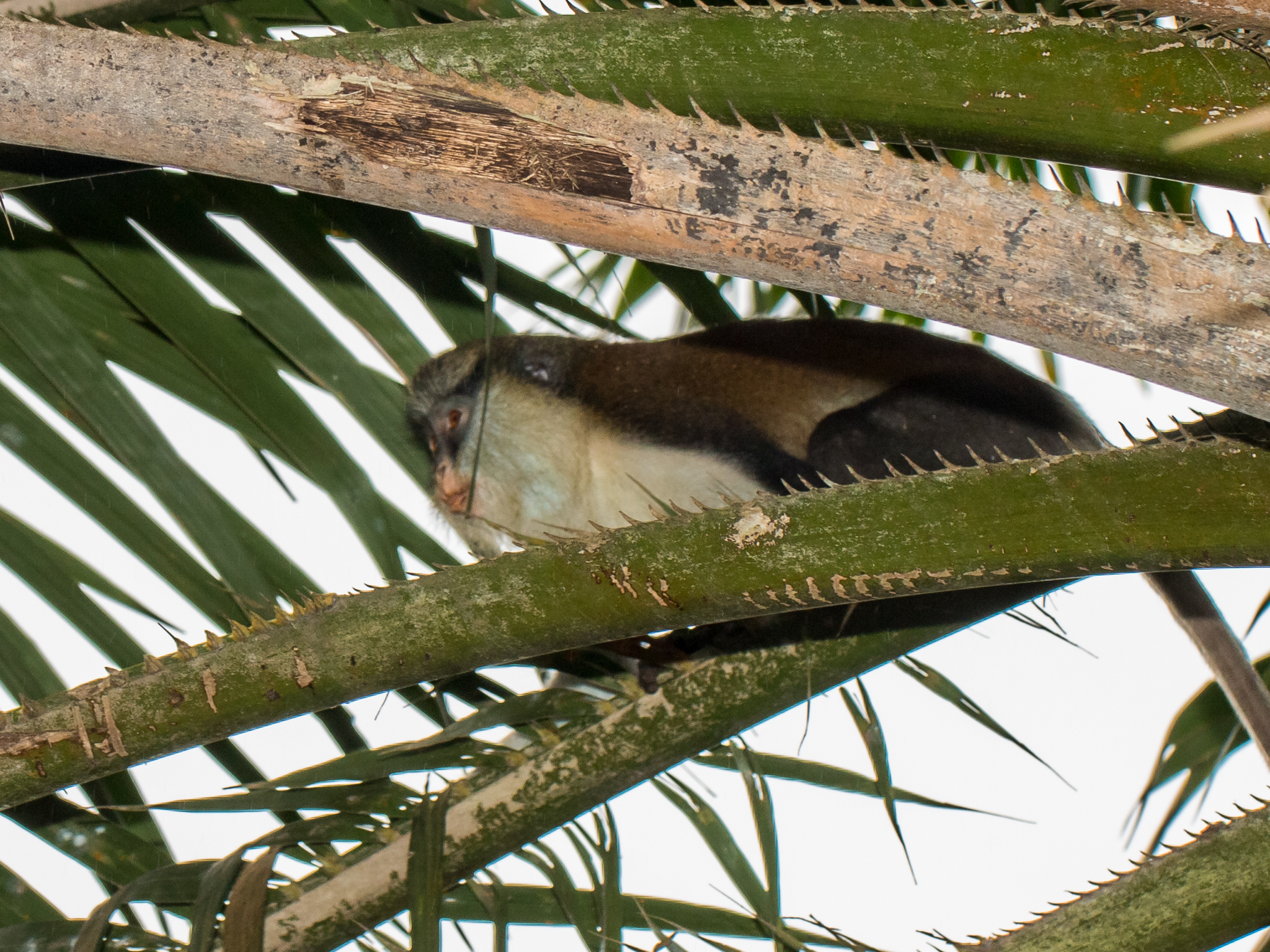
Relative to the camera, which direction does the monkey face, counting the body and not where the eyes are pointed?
to the viewer's left
